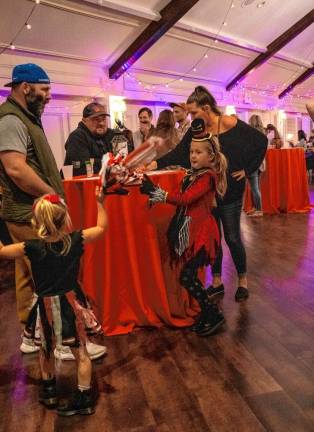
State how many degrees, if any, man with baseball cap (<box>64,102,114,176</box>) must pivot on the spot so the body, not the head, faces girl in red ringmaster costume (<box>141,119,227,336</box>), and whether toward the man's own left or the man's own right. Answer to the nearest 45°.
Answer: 0° — they already face them

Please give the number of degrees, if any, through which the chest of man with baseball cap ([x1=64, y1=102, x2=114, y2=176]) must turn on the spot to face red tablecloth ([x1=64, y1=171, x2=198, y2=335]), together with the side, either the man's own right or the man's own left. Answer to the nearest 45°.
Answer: approximately 45° to the man's own right

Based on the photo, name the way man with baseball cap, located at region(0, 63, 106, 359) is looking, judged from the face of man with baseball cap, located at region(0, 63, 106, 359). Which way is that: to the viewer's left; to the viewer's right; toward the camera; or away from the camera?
to the viewer's right

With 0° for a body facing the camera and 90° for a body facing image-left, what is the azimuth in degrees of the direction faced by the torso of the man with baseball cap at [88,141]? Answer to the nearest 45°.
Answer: approximately 315°

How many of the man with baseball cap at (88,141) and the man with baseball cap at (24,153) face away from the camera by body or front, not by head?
0

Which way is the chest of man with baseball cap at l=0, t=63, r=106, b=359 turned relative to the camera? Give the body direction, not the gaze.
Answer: to the viewer's right

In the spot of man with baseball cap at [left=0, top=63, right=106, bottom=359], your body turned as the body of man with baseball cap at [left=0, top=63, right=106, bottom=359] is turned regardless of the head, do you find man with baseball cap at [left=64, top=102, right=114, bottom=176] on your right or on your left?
on your left

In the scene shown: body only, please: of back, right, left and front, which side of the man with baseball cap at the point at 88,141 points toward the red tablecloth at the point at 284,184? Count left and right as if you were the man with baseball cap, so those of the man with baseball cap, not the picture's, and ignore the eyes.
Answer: left

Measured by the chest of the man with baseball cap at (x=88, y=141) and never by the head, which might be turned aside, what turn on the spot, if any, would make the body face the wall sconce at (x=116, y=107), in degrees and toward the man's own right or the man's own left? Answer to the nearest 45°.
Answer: approximately 135° to the man's own left

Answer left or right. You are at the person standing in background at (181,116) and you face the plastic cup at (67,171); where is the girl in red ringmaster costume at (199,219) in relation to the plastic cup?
left

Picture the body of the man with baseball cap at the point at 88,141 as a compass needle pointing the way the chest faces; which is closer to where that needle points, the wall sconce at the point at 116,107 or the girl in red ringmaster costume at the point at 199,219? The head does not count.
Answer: the girl in red ringmaster costume

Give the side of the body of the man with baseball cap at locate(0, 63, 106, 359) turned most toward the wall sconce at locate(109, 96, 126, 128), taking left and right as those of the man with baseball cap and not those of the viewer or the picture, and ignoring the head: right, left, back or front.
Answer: left
